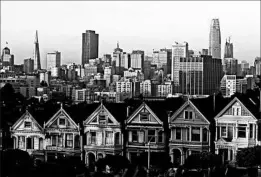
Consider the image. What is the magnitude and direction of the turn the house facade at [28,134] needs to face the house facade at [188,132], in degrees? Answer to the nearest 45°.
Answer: approximately 45° to its left

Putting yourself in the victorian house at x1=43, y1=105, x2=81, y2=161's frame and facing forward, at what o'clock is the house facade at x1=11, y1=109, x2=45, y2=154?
The house facade is roughly at 4 o'clock from the victorian house.

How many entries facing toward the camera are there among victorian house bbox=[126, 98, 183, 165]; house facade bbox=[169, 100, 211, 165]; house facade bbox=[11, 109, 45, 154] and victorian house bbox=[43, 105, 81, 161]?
4

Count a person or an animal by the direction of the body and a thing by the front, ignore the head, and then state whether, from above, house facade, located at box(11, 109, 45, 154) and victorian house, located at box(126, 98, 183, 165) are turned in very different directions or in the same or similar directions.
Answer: same or similar directions

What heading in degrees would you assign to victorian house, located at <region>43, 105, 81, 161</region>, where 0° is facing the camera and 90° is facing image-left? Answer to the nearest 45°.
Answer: approximately 0°

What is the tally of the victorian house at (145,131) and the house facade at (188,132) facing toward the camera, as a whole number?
2

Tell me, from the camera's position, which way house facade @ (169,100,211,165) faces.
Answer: facing the viewer

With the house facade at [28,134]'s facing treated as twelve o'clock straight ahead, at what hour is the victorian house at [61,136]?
The victorian house is roughly at 10 o'clock from the house facade.

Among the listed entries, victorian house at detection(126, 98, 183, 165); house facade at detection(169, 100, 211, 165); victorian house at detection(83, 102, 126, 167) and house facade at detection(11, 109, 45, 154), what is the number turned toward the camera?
4

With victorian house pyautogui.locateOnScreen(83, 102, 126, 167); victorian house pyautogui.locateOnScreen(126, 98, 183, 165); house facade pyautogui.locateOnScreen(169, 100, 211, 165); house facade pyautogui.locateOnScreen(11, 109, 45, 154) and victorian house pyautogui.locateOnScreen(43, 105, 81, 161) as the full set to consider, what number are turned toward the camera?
5

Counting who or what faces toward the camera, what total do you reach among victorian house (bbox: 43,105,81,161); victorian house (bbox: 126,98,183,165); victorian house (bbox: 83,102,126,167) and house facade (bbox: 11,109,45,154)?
4

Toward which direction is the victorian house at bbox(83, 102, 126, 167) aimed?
toward the camera

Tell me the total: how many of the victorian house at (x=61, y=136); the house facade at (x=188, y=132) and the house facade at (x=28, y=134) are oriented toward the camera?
3

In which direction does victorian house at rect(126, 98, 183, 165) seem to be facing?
toward the camera

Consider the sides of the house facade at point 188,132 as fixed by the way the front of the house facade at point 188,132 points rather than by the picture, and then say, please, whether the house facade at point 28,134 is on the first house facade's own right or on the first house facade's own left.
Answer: on the first house facade's own right

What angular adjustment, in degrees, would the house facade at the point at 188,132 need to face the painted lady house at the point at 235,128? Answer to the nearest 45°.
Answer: approximately 90° to its left

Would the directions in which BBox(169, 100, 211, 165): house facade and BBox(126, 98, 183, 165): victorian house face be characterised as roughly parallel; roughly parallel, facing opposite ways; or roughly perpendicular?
roughly parallel

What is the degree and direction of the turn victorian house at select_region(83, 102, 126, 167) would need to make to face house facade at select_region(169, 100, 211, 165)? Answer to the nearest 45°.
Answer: approximately 90° to its left
